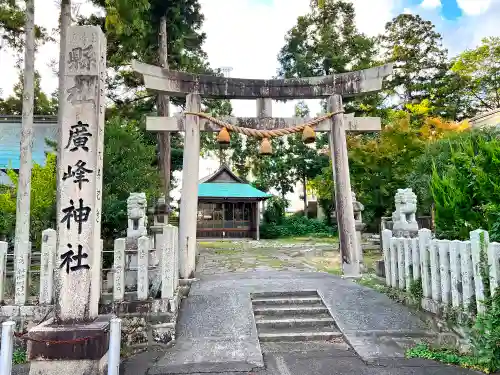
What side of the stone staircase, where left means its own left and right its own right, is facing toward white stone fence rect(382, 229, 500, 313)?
left

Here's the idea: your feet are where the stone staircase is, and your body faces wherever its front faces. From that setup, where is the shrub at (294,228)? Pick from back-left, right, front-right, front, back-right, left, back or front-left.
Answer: back

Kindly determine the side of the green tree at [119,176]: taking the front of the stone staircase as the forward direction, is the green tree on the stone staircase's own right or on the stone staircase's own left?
on the stone staircase's own right

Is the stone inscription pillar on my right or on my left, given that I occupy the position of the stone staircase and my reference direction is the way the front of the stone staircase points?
on my right

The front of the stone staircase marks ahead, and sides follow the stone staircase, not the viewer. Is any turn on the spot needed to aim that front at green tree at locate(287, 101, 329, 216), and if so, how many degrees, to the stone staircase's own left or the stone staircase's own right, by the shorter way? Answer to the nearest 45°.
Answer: approximately 180°

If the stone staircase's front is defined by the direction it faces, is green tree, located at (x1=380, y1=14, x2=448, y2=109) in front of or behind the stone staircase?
behind

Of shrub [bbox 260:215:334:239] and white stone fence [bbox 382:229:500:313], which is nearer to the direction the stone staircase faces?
the white stone fence

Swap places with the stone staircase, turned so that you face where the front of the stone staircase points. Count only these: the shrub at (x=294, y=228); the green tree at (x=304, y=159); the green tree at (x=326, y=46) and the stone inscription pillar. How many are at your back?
3

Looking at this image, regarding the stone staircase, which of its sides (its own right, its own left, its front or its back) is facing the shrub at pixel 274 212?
back

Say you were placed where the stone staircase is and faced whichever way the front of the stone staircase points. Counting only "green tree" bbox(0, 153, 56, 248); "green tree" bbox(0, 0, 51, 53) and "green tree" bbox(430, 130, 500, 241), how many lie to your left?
1

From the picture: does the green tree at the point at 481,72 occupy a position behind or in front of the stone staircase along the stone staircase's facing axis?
behind

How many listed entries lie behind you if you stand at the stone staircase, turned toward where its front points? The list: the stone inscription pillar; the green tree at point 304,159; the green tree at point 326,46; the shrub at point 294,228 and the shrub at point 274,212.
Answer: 4
